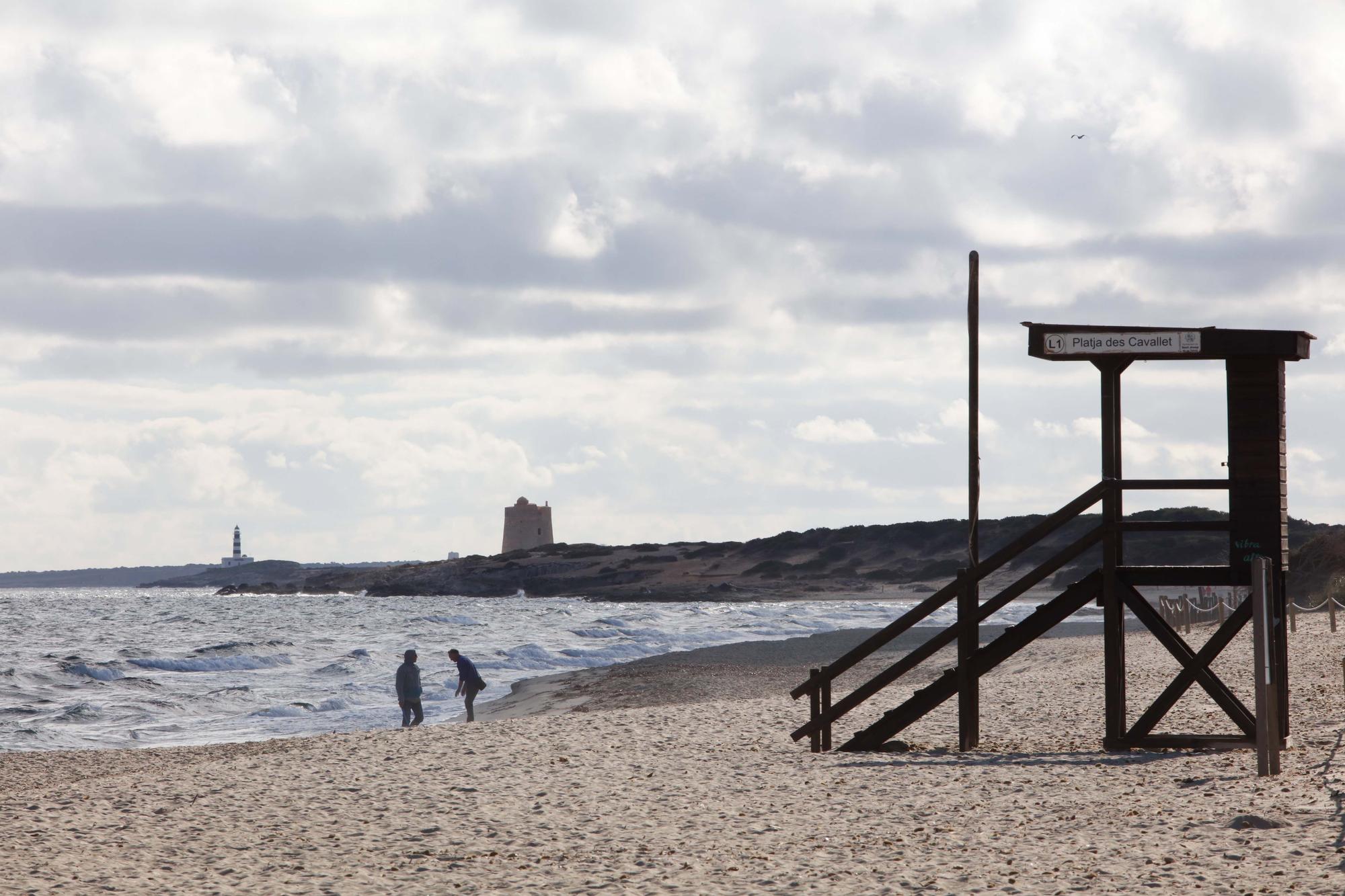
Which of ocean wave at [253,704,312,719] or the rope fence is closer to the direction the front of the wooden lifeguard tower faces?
the ocean wave

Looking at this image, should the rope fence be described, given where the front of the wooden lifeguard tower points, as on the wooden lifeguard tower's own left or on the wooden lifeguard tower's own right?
on the wooden lifeguard tower's own right

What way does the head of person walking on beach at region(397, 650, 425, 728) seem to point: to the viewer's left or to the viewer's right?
to the viewer's right

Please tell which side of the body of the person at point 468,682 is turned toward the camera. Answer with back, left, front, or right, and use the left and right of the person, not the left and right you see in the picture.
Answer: left

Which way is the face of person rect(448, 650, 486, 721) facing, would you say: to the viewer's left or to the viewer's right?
to the viewer's left

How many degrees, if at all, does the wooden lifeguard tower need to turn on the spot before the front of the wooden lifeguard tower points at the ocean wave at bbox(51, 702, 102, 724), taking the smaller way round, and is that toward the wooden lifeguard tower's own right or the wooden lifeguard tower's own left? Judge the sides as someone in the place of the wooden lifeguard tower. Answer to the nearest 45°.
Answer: approximately 45° to the wooden lifeguard tower's own right

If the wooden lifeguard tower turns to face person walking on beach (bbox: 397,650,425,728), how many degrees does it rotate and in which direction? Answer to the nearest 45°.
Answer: approximately 45° to its right

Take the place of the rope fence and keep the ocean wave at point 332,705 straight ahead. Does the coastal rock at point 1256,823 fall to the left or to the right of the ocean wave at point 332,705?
left

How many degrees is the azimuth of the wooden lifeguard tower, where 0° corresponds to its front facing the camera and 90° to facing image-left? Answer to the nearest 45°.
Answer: approximately 90°
